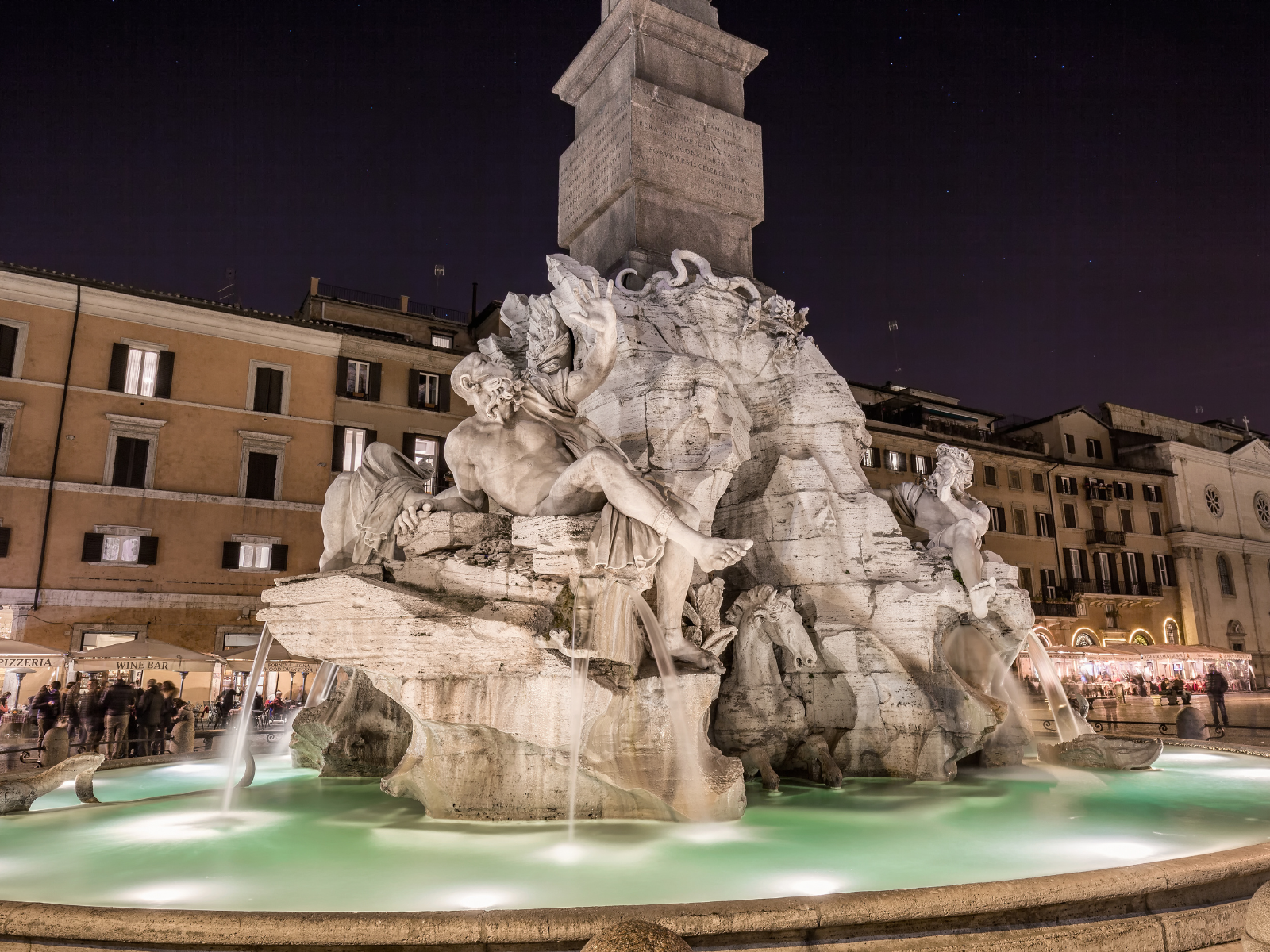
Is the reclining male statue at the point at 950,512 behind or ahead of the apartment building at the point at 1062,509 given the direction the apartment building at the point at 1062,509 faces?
ahead

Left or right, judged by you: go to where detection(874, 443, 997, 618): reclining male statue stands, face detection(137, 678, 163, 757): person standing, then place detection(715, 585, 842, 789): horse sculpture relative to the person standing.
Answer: left

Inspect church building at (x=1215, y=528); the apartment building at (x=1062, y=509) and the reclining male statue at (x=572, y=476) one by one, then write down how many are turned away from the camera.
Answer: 0

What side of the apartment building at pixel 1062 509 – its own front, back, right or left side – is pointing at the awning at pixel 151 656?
front

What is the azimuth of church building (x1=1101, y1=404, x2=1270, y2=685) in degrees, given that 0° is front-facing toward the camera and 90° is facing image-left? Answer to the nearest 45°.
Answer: approximately 45°

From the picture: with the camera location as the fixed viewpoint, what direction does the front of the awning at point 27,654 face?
facing the viewer

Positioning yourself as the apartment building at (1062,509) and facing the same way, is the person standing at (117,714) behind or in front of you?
in front

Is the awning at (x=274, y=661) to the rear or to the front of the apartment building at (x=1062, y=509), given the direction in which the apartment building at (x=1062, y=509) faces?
to the front

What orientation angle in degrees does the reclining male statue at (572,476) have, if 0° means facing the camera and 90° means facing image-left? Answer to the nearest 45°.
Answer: approximately 315°

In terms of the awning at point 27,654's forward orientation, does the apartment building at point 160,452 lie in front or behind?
behind

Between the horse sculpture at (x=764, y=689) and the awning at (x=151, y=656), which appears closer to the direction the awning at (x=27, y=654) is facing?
the horse sculpture

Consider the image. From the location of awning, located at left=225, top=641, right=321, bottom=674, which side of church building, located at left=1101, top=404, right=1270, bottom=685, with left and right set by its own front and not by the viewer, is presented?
front

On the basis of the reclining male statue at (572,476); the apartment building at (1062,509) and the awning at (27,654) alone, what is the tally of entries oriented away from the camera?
0

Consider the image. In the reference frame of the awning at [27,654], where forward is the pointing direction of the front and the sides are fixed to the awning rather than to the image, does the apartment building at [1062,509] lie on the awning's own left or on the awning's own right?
on the awning's own left

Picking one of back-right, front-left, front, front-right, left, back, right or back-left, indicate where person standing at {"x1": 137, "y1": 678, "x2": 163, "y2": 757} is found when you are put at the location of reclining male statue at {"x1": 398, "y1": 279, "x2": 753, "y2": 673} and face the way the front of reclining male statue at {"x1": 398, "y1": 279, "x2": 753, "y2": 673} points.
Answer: back
